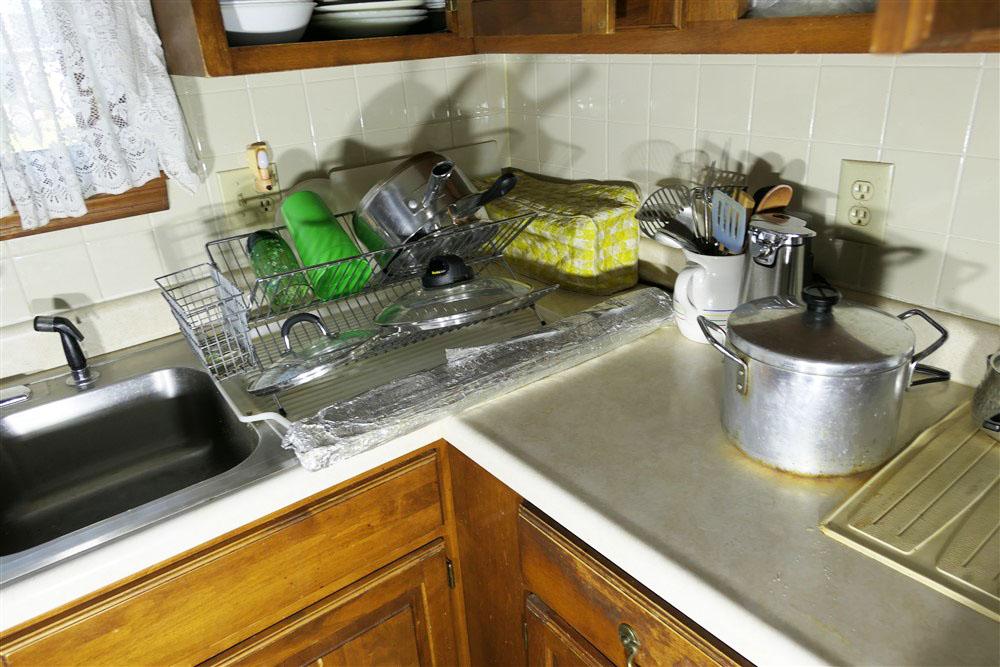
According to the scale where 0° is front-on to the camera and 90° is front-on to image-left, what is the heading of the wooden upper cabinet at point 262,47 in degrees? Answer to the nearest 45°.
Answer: approximately 315°

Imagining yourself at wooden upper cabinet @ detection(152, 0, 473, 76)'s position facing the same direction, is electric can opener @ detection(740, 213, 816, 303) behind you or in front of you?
in front

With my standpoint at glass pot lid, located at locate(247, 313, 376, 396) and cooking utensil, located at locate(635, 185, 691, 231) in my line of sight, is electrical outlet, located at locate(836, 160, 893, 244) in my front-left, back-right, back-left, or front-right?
front-right

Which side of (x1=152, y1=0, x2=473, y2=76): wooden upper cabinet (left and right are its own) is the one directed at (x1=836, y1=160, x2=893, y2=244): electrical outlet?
front

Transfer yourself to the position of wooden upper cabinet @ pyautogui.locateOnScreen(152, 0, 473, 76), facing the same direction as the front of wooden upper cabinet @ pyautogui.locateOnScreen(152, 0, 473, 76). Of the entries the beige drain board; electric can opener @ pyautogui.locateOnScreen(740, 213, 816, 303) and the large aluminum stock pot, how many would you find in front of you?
3

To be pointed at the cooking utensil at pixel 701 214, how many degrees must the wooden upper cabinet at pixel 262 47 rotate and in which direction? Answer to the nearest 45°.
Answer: approximately 45° to its left

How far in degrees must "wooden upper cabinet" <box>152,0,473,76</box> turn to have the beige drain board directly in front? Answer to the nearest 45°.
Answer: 0° — it already faces it

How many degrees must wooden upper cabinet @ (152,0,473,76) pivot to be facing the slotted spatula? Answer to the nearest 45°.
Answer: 0° — it already faces it
